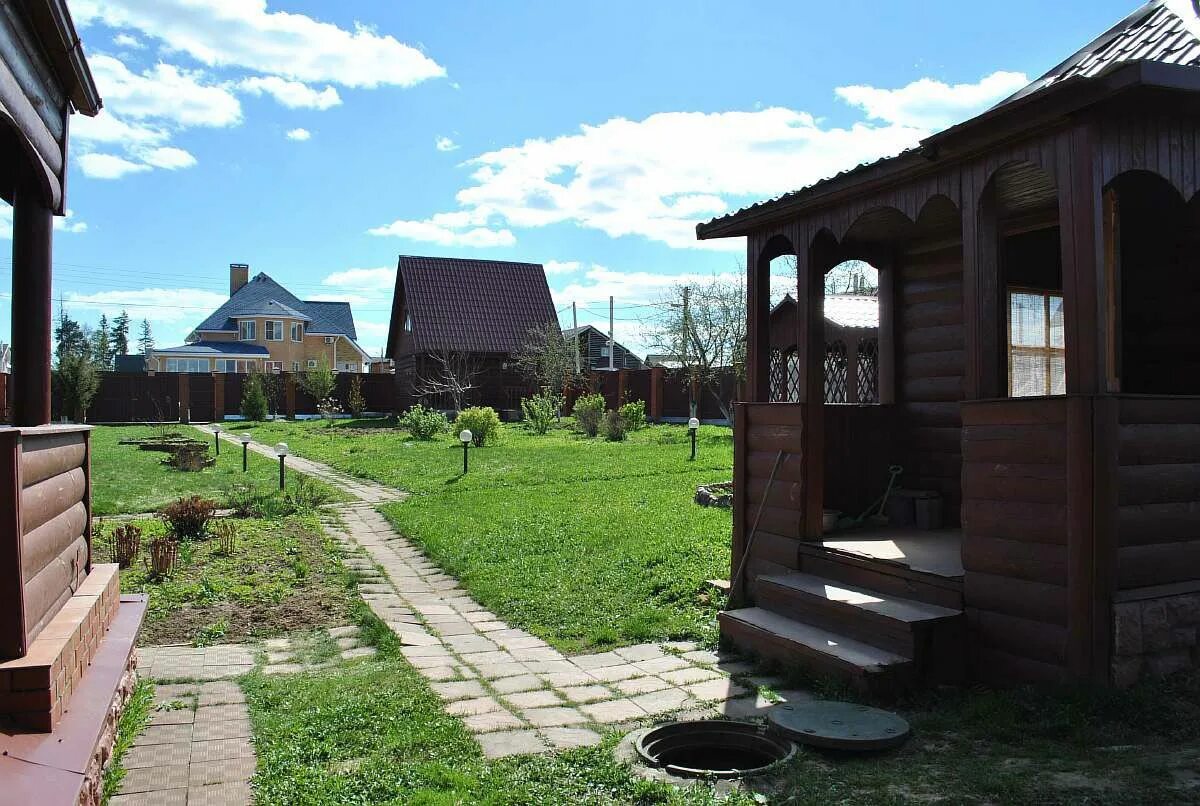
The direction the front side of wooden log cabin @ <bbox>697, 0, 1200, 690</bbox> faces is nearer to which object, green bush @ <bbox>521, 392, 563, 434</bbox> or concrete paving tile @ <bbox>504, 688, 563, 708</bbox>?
the concrete paving tile

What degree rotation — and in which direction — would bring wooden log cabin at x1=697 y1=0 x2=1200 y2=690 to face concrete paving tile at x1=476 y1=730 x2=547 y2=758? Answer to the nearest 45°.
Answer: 0° — it already faces it

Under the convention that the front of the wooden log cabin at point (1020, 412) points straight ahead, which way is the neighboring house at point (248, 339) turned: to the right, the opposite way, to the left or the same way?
to the left

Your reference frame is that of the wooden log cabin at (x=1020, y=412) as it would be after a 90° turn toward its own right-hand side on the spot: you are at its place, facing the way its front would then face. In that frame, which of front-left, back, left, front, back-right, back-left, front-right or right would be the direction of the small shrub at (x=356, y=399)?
front

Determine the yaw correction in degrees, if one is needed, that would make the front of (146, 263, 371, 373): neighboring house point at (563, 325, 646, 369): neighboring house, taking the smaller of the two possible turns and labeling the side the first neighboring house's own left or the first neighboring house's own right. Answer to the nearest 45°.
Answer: approximately 90° to the first neighboring house's own left

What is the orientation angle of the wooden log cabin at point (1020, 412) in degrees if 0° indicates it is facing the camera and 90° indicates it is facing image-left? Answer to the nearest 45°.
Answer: approximately 45°

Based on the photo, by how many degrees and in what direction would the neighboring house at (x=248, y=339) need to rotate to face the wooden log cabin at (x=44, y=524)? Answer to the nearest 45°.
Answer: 0° — it already faces it

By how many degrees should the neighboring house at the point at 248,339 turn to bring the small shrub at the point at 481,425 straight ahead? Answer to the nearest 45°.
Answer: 0° — it already faces it

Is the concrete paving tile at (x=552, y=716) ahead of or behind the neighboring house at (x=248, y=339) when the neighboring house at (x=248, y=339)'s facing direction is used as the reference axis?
ahead

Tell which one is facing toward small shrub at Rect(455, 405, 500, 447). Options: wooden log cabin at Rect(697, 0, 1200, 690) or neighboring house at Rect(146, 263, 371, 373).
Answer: the neighboring house

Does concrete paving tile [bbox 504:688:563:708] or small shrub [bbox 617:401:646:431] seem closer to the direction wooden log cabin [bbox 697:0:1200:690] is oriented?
the concrete paving tile

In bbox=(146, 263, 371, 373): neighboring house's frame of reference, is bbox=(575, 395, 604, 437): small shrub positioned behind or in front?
in front

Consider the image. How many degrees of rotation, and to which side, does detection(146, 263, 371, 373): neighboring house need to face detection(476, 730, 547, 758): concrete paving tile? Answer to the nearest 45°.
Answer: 0° — it already faces it

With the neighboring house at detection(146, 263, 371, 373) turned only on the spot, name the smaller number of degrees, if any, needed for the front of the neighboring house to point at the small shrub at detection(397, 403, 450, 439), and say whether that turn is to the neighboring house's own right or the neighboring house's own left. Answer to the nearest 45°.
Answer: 0° — it already faces it

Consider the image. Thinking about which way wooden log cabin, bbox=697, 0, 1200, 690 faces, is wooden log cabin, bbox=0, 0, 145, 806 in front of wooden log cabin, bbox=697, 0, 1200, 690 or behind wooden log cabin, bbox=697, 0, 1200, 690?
in front
